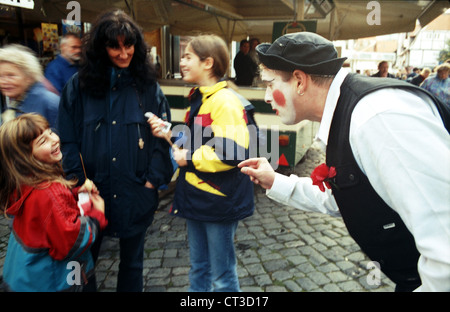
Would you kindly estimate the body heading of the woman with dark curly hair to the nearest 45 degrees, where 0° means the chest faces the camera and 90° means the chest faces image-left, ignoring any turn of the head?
approximately 0°
